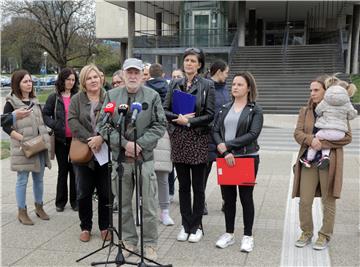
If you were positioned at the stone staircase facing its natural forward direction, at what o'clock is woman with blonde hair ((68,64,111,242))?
The woman with blonde hair is roughly at 12 o'clock from the stone staircase.

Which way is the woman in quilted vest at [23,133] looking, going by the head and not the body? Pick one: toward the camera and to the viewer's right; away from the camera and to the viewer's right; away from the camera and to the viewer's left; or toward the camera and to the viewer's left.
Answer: toward the camera and to the viewer's right

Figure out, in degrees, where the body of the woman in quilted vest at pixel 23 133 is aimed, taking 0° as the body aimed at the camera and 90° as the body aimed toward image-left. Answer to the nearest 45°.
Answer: approximately 315°

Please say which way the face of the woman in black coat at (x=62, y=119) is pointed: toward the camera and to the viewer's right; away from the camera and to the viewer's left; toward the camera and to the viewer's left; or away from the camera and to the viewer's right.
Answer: toward the camera and to the viewer's right

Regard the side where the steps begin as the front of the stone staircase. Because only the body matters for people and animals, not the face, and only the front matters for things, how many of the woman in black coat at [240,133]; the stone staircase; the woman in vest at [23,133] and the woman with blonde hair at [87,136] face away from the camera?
0

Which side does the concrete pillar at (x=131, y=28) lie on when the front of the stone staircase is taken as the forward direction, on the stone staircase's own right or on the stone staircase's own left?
on the stone staircase's own right

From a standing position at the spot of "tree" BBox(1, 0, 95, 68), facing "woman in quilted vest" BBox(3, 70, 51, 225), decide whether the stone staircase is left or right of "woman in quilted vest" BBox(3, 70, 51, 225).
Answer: left

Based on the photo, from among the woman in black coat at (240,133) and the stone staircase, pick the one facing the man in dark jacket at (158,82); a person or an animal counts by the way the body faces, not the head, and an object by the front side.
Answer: the stone staircase

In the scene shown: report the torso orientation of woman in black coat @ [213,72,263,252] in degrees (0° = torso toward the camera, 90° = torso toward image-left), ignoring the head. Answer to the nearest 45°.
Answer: approximately 45°

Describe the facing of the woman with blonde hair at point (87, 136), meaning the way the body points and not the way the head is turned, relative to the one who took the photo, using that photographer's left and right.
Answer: facing the viewer and to the right of the viewer

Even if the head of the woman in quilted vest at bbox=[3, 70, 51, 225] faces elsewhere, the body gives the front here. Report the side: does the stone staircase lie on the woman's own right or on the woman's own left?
on the woman's own left

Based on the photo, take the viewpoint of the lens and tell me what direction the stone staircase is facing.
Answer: facing the viewer

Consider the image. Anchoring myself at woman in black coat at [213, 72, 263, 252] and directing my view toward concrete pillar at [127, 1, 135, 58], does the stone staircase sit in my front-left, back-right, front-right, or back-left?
front-right
